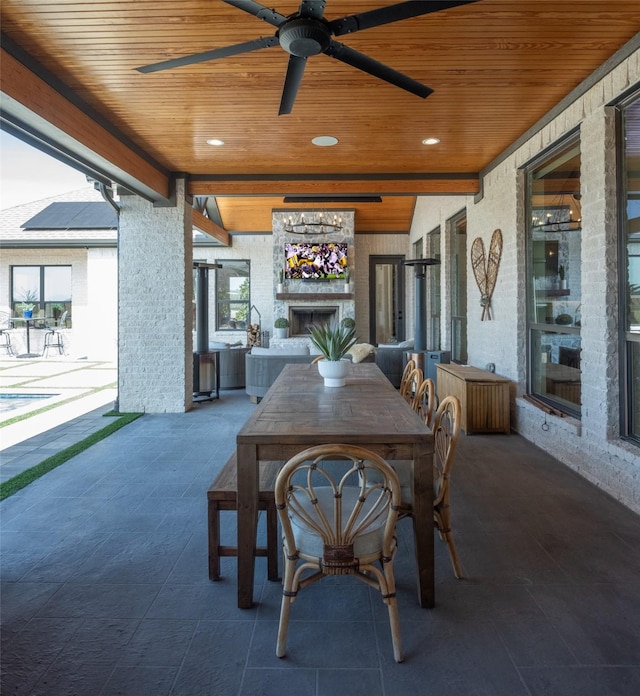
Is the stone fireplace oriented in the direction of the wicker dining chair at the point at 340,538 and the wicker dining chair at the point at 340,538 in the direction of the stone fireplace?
yes

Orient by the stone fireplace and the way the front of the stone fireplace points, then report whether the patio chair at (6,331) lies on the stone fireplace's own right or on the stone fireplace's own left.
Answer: on the stone fireplace's own right

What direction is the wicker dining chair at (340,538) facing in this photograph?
away from the camera

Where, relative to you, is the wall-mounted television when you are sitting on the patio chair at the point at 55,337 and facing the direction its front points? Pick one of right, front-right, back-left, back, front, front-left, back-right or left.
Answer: back-left

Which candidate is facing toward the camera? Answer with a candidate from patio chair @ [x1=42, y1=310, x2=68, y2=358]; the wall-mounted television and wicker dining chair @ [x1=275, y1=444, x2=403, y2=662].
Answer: the wall-mounted television

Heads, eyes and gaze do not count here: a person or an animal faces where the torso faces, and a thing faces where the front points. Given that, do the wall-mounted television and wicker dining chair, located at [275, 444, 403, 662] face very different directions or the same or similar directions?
very different directions

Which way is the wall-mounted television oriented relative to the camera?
toward the camera

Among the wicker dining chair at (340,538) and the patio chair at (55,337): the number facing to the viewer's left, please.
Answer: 1

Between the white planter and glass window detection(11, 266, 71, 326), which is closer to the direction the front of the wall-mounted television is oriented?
the white planter

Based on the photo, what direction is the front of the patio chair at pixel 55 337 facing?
to the viewer's left

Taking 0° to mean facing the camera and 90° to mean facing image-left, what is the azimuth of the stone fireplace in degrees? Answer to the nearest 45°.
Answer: approximately 0°

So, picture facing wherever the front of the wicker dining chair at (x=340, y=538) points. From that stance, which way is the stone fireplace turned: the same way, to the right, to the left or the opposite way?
the opposite way
